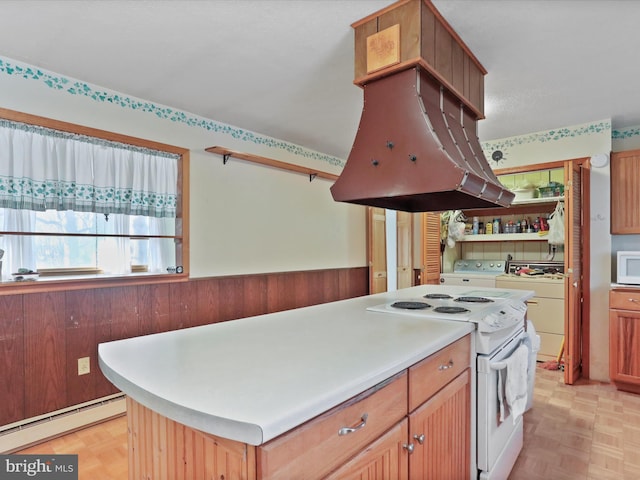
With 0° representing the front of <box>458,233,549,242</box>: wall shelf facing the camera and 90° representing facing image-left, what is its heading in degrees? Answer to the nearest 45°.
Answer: approximately 0°

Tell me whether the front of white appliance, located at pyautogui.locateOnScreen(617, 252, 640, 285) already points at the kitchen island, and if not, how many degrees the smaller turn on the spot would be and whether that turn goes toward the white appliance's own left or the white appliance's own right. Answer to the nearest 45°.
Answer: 0° — it already faces it

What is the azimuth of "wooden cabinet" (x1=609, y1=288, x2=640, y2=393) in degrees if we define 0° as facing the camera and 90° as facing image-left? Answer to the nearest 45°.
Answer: approximately 0°

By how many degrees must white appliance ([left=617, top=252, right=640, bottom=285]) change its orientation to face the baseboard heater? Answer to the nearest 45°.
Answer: approximately 45° to its right

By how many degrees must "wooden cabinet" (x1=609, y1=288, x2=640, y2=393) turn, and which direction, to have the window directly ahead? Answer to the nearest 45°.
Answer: approximately 45° to its right

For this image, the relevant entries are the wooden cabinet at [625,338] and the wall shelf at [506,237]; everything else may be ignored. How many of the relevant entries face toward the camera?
2
